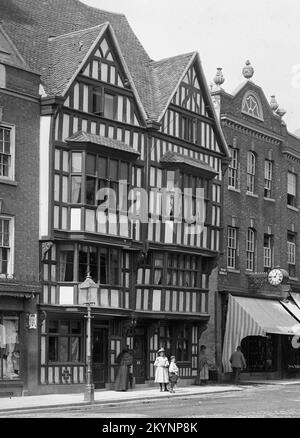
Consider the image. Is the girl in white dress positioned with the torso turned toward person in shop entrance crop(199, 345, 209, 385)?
no

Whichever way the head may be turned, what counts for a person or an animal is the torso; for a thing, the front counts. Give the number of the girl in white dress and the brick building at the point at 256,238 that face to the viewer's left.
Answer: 0

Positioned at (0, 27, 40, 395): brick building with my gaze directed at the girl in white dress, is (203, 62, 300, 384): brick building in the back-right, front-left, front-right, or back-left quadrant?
front-left

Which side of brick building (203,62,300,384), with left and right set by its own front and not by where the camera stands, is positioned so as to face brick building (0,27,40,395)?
right

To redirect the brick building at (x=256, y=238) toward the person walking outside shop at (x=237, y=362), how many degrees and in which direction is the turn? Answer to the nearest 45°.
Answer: approximately 45° to its right

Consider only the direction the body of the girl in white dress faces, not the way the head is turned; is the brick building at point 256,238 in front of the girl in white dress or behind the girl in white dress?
behind

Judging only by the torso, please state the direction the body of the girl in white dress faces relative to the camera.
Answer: toward the camera

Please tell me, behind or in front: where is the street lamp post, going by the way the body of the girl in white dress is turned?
in front

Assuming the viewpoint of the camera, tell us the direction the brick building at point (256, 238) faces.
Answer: facing the viewer and to the right of the viewer

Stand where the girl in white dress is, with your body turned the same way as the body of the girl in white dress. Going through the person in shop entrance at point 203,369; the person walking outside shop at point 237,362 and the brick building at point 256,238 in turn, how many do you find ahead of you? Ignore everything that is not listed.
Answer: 0

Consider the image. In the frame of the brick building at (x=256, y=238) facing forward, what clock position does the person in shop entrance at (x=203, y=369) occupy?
The person in shop entrance is roughly at 2 o'clock from the brick building.

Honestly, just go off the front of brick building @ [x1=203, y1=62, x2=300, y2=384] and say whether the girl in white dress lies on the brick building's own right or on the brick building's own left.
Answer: on the brick building's own right

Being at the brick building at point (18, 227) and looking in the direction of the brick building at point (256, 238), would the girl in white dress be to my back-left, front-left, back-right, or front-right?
front-right

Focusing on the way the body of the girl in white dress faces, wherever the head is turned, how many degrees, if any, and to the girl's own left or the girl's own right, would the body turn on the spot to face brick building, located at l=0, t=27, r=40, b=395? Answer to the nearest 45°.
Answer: approximately 45° to the girl's own right
